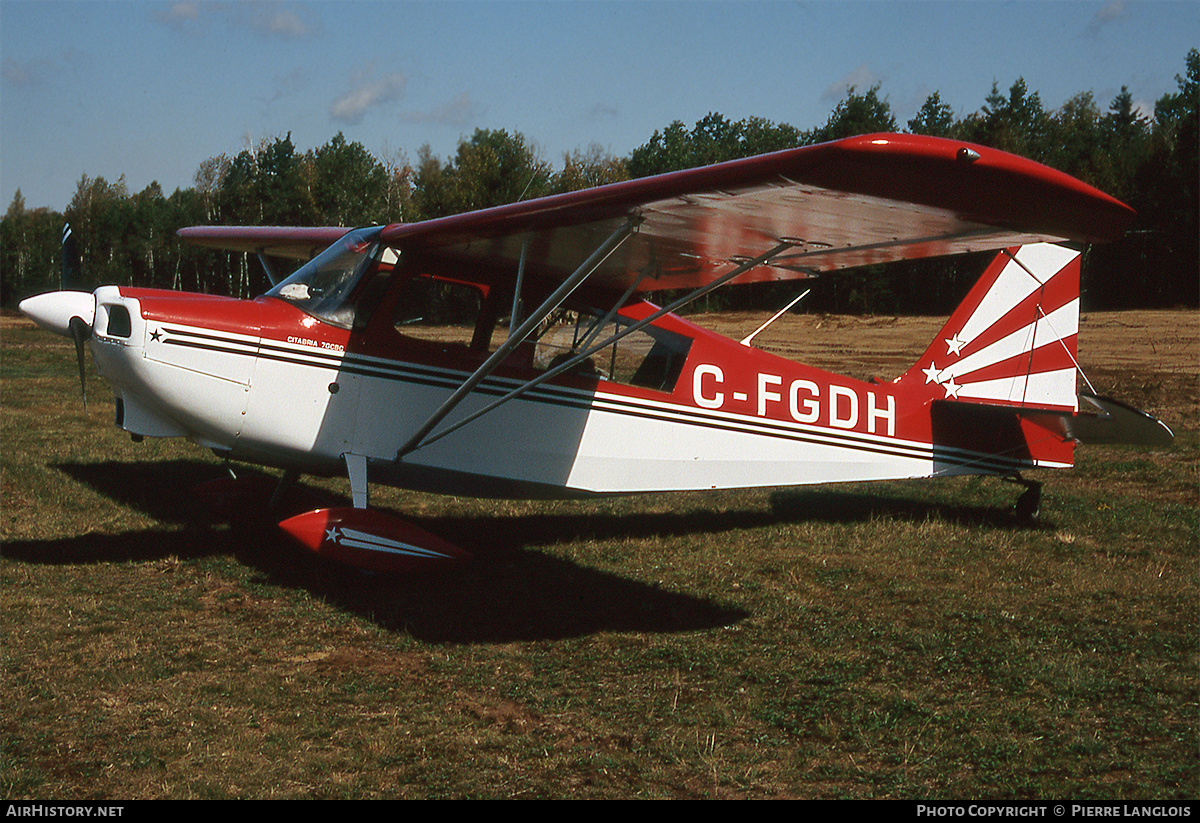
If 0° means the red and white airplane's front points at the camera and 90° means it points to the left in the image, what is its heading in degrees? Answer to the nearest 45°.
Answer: approximately 45°

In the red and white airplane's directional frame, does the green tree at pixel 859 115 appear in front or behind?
behind

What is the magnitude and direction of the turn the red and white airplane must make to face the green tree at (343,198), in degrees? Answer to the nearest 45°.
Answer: approximately 135° to its right
